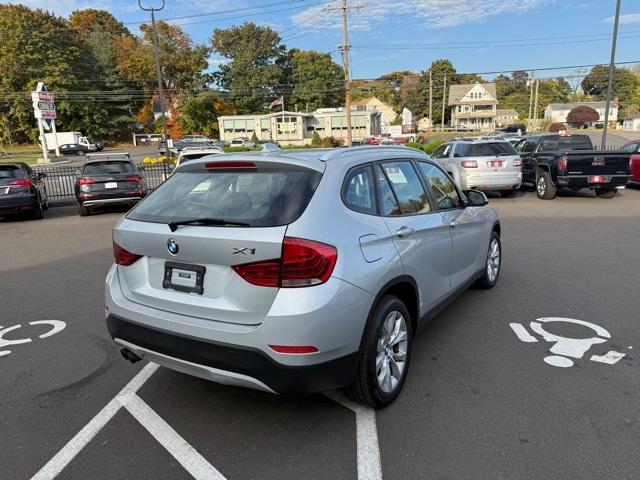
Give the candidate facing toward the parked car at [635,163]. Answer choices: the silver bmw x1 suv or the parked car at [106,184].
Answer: the silver bmw x1 suv

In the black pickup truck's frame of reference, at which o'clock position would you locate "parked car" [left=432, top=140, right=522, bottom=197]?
The parked car is roughly at 10 o'clock from the black pickup truck.

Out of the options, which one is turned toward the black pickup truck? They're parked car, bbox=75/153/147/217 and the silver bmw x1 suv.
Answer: the silver bmw x1 suv

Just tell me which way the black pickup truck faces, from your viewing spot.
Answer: facing away from the viewer and to the left of the viewer

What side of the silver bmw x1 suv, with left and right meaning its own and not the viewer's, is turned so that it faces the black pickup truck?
front

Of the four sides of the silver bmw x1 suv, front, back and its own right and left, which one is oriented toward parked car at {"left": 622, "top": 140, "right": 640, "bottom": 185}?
front

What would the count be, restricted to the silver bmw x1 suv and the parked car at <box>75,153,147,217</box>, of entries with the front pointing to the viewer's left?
0

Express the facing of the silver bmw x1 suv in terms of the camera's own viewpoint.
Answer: facing away from the viewer and to the right of the viewer

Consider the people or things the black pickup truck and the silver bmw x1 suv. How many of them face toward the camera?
0

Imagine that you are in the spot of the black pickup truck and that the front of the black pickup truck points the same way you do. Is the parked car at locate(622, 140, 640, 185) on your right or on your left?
on your right

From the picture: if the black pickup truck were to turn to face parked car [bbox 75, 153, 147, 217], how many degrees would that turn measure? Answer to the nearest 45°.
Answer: approximately 90° to its left

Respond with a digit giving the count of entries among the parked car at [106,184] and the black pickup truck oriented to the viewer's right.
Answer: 0

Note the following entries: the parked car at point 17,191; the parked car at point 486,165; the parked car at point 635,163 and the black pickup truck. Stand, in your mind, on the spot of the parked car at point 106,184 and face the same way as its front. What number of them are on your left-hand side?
1

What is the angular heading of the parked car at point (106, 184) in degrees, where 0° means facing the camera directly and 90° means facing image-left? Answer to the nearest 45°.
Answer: approximately 180°
